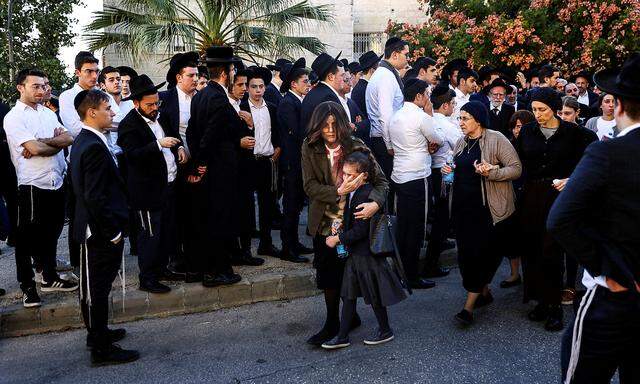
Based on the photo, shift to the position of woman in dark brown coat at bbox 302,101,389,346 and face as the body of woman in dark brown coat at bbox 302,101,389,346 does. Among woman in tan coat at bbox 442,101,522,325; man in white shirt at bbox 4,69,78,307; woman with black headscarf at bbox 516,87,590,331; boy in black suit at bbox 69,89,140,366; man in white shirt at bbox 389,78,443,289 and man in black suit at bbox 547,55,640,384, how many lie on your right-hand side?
2

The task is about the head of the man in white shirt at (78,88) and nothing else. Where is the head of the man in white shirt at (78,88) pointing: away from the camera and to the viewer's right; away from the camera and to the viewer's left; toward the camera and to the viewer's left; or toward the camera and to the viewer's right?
toward the camera and to the viewer's right

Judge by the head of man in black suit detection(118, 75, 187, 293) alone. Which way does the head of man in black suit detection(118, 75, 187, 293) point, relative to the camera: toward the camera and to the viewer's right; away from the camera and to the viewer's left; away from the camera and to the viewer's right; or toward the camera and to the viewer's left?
toward the camera and to the viewer's right

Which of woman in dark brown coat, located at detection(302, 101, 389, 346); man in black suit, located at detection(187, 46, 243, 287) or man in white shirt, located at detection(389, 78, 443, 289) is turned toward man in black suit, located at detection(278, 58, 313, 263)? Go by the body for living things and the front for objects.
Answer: man in black suit, located at detection(187, 46, 243, 287)

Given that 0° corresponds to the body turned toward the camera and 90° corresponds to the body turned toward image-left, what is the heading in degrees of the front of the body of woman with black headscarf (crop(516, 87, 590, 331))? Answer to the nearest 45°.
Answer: approximately 0°

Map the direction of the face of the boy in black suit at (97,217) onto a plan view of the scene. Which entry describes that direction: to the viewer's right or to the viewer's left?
to the viewer's right

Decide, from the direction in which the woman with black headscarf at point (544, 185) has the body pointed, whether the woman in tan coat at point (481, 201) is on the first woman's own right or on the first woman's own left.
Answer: on the first woman's own right

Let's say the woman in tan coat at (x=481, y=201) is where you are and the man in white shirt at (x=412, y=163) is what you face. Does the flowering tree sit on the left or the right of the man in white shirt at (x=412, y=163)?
right

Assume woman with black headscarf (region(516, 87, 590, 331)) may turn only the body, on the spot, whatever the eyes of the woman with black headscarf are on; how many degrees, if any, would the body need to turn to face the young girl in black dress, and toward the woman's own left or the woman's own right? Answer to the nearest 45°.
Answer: approximately 45° to the woman's own right

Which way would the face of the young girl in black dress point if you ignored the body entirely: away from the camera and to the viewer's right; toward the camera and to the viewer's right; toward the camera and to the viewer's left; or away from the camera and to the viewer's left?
toward the camera and to the viewer's left
